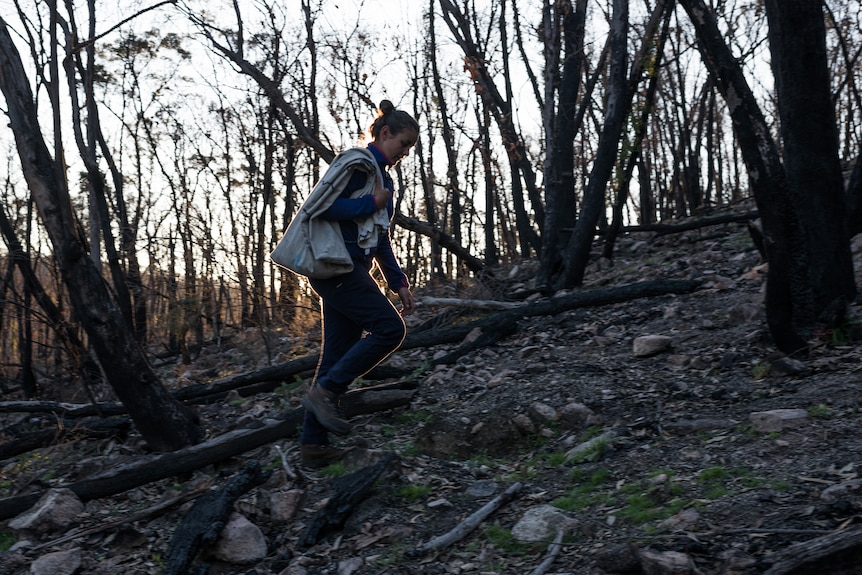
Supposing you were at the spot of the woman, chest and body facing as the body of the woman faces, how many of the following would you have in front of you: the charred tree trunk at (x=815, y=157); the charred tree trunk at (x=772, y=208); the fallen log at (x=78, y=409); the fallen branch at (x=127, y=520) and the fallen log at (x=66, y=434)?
2

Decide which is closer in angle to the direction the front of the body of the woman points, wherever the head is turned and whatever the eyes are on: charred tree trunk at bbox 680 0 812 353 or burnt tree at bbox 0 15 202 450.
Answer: the charred tree trunk

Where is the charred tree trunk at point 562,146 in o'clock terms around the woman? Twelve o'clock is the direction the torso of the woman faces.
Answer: The charred tree trunk is roughly at 10 o'clock from the woman.

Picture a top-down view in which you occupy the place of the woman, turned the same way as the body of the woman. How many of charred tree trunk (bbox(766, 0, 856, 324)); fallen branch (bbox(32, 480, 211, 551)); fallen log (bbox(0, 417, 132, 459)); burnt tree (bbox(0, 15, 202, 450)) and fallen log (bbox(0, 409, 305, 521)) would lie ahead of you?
1

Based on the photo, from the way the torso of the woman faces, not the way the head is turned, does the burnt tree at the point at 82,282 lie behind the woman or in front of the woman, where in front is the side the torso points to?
behind

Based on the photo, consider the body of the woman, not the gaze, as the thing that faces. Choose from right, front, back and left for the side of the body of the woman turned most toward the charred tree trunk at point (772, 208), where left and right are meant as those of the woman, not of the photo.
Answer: front

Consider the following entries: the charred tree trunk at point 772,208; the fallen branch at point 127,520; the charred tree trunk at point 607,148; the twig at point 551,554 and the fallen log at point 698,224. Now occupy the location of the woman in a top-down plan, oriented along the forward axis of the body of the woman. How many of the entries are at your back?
1

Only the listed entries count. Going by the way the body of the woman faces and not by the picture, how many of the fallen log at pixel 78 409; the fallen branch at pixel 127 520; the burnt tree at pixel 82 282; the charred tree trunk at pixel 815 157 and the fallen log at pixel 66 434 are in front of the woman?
1

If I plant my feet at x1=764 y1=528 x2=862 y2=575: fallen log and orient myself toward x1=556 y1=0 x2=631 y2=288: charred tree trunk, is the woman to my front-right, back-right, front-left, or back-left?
front-left

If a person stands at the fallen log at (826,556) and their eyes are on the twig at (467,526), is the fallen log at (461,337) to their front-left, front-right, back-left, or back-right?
front-right

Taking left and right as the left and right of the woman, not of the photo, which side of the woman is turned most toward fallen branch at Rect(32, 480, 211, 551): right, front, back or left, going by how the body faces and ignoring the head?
back

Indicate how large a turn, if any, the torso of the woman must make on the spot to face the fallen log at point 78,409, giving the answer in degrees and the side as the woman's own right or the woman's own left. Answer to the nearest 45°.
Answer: approximately 135° to the woman's own left

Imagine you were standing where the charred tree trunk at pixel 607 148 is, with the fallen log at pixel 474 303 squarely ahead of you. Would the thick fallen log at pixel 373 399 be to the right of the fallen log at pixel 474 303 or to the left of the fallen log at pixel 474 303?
left

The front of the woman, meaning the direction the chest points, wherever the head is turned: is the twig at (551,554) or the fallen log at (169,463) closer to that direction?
the twig

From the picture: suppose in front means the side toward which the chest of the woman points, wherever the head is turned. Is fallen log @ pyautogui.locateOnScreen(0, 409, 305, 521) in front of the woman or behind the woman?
behind

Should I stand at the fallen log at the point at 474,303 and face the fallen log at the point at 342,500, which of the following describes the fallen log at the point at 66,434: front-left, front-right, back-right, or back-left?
front-right

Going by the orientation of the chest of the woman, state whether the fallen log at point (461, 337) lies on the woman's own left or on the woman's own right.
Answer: on the woman's own left

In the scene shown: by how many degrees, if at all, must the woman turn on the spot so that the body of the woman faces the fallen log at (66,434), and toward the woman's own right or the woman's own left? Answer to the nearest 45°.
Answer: approximately 135° to the woman's own left

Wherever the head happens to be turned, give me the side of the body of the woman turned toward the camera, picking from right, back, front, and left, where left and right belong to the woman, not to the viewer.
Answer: right
